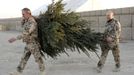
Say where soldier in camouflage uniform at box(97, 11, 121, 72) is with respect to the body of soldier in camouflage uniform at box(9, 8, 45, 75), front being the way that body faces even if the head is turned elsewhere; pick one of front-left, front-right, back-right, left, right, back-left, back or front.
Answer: back

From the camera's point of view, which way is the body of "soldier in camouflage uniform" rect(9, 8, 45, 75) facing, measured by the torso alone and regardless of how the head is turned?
to the viewer's left
